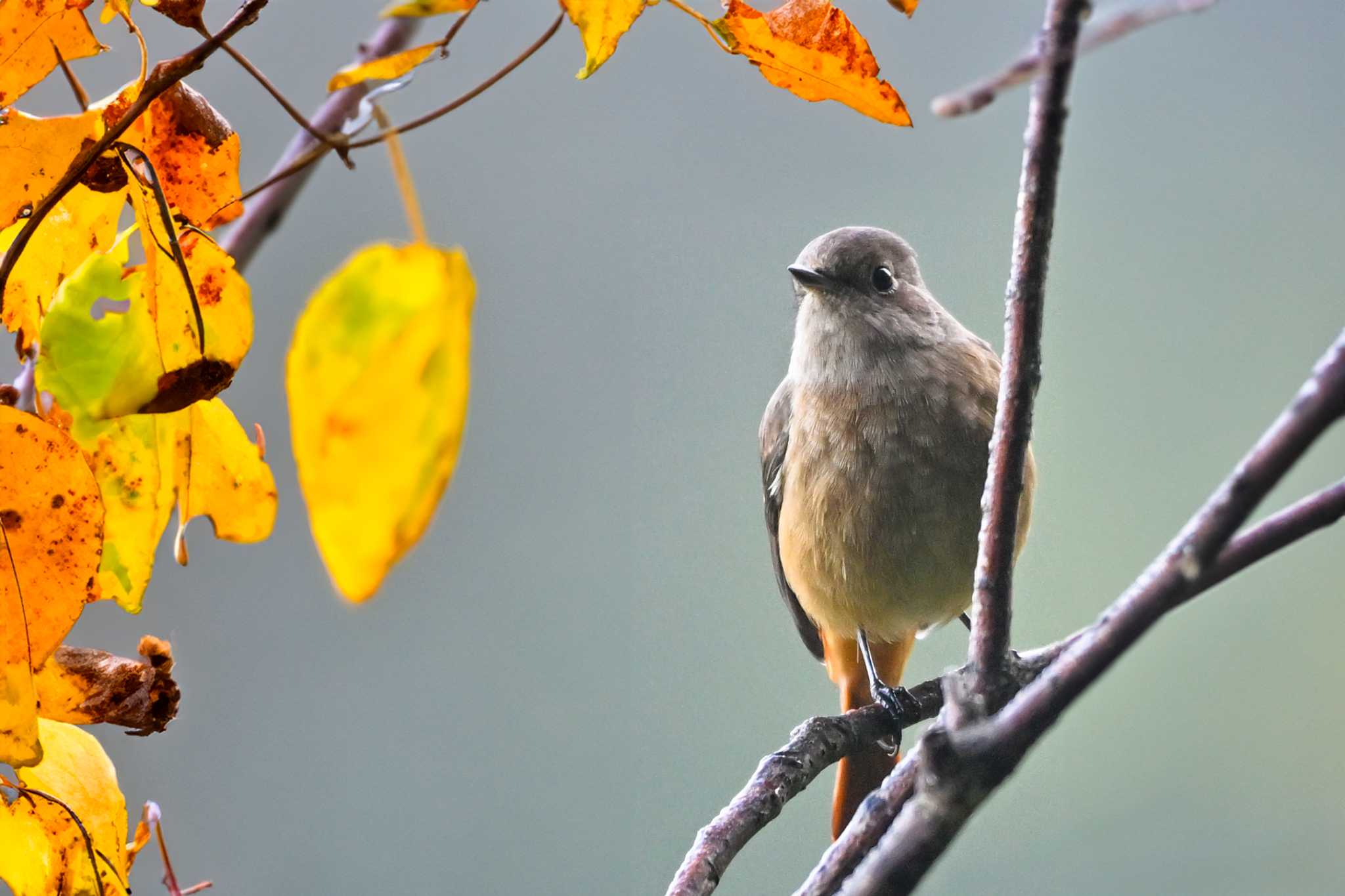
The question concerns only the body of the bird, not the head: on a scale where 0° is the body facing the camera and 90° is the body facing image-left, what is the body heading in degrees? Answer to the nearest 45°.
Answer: approximately 0°
